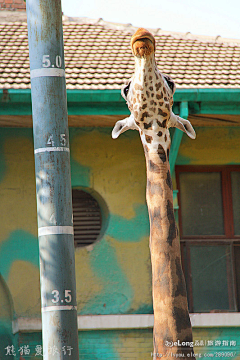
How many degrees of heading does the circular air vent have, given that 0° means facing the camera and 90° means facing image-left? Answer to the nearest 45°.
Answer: approximately 0°

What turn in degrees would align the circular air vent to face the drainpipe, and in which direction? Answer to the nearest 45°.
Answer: approximately 45° to its left

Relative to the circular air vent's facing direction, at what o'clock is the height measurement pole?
The height measurement pole is roughly at 12 o'clock from the circular air vent.

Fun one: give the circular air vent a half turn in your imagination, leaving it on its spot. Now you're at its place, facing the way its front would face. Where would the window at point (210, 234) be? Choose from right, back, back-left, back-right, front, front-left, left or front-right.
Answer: right
